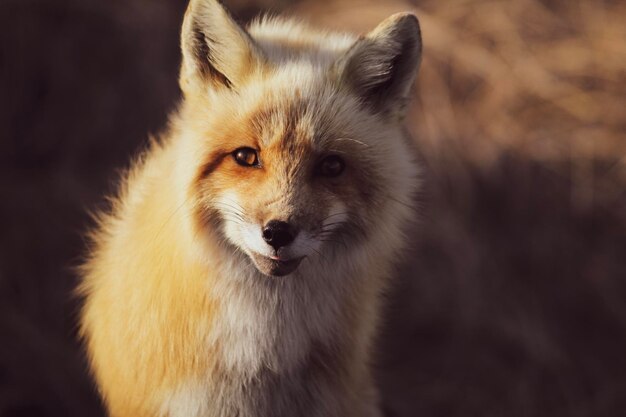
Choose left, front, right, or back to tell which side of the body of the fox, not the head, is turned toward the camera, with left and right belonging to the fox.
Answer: front
